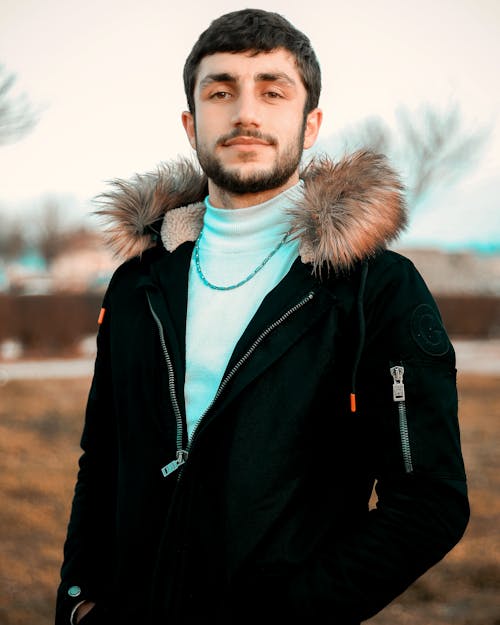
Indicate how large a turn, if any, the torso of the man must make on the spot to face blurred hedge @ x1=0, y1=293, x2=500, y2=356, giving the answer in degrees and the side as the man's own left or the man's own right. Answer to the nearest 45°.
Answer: approximately 135° to the man's own right

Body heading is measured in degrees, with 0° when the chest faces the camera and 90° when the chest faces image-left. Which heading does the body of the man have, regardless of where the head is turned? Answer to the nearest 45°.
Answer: approximately 45°
